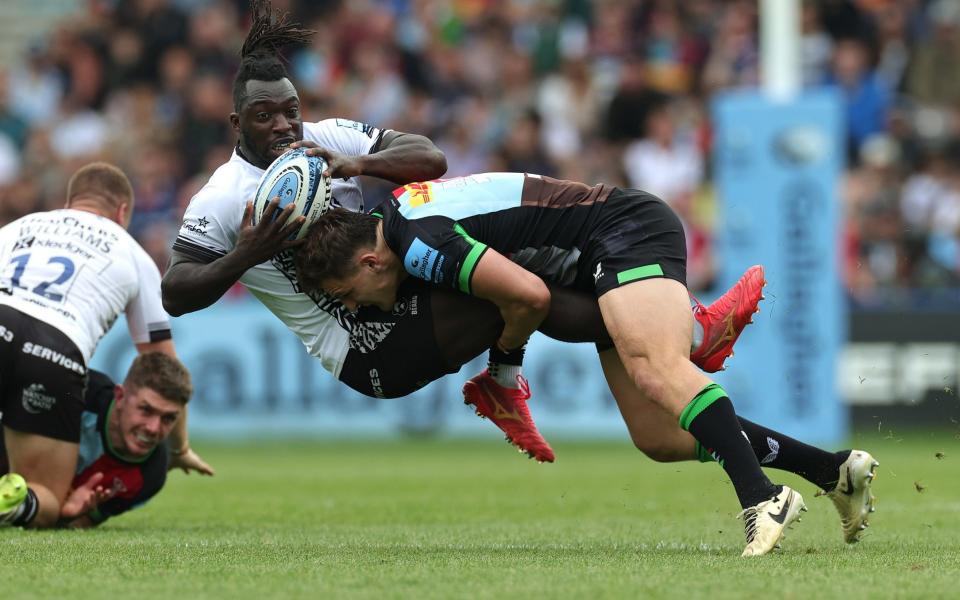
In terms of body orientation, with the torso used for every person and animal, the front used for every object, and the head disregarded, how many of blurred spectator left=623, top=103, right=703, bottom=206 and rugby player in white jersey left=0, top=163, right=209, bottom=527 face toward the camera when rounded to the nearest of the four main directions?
1

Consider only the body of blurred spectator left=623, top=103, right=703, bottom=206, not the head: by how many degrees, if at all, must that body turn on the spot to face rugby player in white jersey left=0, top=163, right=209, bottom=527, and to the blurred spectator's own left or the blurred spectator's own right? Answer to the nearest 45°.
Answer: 0° — they already face them

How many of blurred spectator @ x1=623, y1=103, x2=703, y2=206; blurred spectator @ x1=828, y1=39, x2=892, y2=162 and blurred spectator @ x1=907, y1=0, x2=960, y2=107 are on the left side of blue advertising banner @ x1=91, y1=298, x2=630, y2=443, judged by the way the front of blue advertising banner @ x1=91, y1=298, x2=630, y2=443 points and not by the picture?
3

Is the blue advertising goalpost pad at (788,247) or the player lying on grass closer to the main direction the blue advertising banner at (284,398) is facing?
the player lying on grass

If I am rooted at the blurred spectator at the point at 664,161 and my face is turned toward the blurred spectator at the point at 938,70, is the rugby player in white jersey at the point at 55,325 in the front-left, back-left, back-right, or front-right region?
back-right

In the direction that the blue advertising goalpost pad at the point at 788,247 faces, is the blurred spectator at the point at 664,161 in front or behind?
behind

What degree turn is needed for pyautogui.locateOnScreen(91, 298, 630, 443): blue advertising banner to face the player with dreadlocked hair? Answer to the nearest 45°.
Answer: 0° — it already faces them

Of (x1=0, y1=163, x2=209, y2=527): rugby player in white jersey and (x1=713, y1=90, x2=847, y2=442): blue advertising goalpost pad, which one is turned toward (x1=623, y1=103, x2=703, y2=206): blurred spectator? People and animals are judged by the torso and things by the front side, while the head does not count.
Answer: the rugby player in white jersey

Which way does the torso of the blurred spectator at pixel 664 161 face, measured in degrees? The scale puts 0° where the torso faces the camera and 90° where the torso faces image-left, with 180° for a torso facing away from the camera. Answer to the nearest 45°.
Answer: approximately 0°

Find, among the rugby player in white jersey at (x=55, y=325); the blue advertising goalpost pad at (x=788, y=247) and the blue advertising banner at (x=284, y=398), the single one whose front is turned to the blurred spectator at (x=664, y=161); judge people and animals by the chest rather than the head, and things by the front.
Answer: the rugby player in white jersey

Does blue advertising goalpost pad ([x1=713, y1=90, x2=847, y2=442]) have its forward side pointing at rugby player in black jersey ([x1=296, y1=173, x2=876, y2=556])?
yes

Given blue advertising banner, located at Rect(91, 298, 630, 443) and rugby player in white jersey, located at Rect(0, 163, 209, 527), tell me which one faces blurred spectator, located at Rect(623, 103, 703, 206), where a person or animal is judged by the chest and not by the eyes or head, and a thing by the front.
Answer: the rugby player in white jersey
